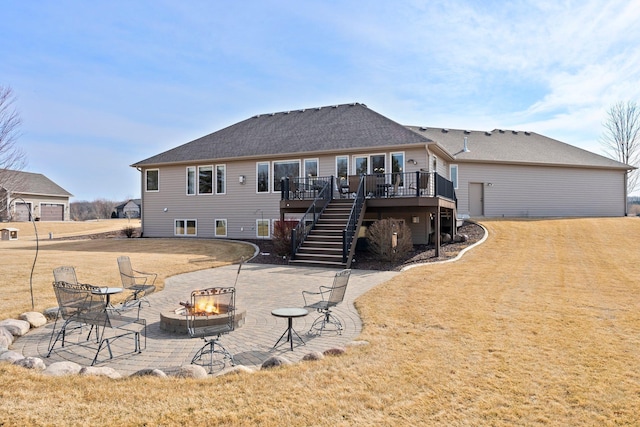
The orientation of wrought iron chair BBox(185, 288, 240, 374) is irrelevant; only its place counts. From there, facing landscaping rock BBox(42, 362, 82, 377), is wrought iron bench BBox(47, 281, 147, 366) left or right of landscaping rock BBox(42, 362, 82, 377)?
right

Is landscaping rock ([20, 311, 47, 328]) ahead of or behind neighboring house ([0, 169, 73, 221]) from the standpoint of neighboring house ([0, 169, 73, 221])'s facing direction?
ahead

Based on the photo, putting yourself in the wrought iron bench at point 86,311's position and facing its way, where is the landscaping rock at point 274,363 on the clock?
The landscaping rock is roughly at 3 o'clock from the wrought iron bench.

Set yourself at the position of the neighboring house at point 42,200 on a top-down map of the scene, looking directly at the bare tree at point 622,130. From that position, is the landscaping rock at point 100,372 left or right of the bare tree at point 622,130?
right

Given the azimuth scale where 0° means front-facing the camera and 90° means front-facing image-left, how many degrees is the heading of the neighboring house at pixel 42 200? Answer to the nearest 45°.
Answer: approximately 0°

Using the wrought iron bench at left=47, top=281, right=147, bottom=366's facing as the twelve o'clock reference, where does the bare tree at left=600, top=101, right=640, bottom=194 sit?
The bare tree is roughly at 1 o'clock from the wrought iron bench.

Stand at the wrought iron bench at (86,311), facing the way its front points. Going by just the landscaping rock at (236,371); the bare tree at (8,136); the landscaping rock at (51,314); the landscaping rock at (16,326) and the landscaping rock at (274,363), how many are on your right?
2

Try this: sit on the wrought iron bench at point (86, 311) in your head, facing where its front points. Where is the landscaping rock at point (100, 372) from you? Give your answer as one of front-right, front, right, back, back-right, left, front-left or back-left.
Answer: back-right

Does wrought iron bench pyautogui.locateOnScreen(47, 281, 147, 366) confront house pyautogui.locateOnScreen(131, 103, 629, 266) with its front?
yes

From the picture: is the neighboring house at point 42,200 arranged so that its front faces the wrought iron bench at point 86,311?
yes

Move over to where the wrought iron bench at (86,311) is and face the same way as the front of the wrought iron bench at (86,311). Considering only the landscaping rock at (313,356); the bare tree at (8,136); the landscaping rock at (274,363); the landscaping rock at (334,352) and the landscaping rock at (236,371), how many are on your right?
4

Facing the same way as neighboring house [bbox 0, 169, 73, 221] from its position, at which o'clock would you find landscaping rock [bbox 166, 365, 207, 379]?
The landscaping rock is roughly at 12 o'clock from the neighboring house.

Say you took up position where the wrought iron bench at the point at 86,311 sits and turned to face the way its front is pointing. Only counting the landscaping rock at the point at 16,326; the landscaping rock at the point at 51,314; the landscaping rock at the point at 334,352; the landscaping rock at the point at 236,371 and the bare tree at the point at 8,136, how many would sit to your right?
2

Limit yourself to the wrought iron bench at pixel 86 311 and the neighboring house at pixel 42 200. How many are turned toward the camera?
1

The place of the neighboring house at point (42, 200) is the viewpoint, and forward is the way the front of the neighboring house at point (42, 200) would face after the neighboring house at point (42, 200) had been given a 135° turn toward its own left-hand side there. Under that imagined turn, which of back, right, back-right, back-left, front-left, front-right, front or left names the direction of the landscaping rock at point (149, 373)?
back-right

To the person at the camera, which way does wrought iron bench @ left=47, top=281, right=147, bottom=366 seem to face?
facing away from the viewer and to the right of the viewer
